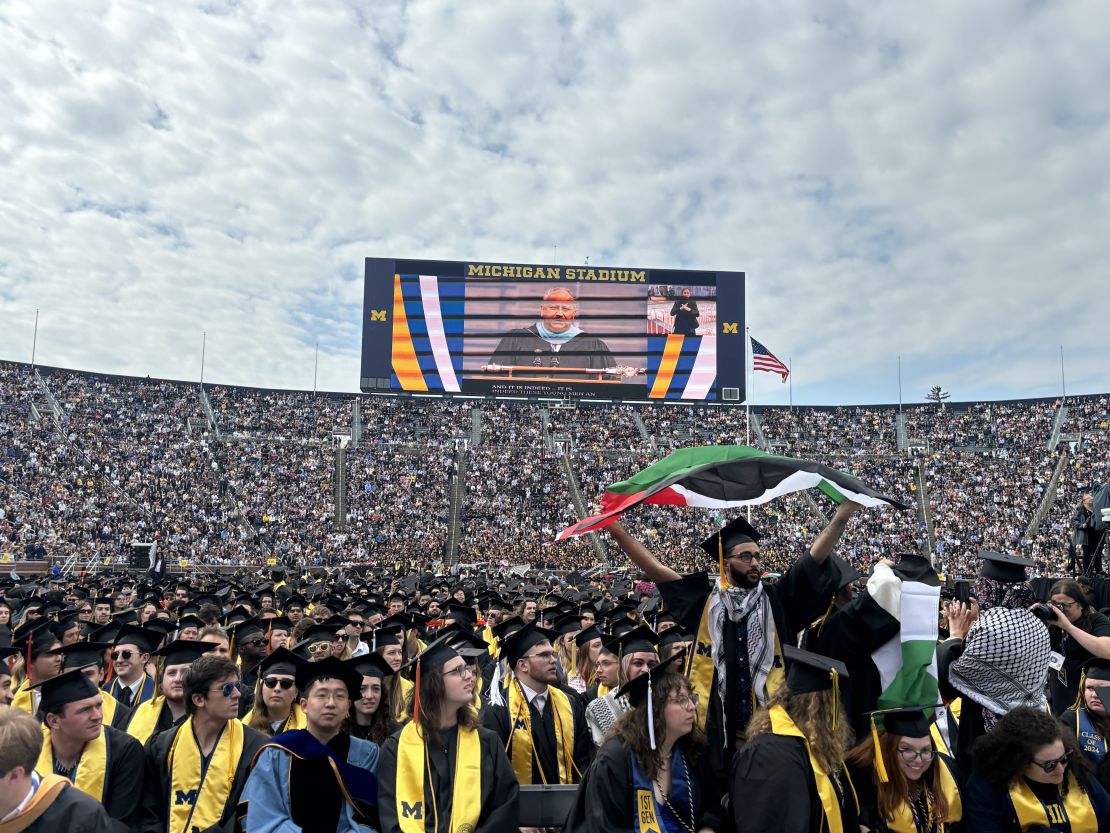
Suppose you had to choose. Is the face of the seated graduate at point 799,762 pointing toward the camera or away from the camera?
away from the camera

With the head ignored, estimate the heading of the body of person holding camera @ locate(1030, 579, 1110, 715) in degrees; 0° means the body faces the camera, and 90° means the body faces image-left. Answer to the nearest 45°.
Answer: approximately 45°

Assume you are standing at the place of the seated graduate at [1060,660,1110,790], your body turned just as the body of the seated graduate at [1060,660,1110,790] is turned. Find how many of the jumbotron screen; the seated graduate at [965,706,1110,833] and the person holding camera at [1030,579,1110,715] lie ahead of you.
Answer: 1

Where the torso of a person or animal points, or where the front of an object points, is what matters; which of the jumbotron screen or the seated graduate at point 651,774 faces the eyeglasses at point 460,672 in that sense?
the jumbotron screen

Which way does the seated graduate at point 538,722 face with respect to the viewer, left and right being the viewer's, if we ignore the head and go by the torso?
facing the viewer and to the right of the viewer

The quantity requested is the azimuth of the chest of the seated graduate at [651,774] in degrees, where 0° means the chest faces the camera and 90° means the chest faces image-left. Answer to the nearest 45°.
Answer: approximately 315°

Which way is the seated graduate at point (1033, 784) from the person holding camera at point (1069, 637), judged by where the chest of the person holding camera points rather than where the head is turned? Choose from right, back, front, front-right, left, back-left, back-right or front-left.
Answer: front-left

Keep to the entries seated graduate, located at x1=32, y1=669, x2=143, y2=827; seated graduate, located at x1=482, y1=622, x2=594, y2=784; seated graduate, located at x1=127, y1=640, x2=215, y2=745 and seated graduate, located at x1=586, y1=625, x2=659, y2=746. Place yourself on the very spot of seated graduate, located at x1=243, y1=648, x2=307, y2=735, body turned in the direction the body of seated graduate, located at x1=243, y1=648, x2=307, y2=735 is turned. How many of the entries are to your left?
2

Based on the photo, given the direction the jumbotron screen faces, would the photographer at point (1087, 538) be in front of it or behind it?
in front

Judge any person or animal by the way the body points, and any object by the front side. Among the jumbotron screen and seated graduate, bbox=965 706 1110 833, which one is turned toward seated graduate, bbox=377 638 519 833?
the jumbotron screen

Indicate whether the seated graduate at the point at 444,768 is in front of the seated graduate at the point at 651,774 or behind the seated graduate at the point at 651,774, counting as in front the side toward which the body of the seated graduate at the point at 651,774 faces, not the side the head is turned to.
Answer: behind

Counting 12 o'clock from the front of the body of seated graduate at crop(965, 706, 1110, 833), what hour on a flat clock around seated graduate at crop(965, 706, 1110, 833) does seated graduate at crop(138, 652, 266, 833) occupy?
seated graduate at crop(138, 652, 266, 833) is roughly at 4 o'clock from seated graduate at crop(965, 706, 1110, 833).

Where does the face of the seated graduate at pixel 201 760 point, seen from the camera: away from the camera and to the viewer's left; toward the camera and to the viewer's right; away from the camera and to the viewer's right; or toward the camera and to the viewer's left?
toward the camera and to the viewer's right

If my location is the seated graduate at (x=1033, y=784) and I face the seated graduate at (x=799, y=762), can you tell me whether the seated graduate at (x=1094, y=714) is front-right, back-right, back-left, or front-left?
back-right

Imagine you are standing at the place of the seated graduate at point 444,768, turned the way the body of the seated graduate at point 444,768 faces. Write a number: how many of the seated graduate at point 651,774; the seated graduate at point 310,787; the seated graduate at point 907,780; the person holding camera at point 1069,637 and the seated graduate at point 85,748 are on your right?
2
